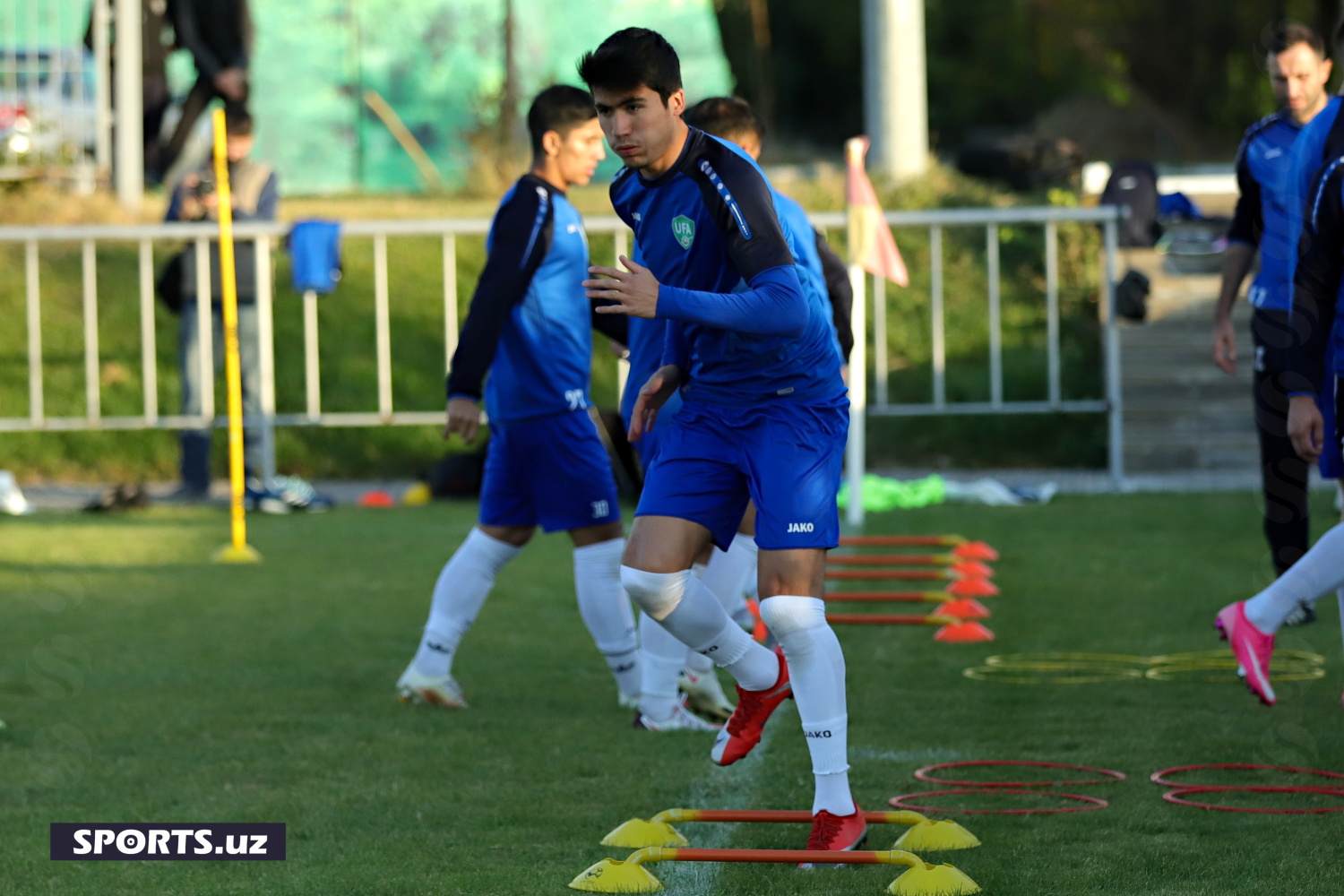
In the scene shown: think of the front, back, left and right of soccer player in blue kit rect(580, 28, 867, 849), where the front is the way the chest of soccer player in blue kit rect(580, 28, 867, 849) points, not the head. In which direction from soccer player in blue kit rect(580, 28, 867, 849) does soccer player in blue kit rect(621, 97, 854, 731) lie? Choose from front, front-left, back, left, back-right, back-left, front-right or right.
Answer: back-right

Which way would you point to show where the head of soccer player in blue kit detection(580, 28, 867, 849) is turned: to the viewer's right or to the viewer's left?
to the viewer's left

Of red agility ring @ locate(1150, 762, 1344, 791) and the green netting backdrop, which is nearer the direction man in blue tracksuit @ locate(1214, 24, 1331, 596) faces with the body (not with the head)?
the red agility ring

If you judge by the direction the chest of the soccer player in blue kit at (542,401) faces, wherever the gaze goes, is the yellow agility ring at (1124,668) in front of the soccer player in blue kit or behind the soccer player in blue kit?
in front

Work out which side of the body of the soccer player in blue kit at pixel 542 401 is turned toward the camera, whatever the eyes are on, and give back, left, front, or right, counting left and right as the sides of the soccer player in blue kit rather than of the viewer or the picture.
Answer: right

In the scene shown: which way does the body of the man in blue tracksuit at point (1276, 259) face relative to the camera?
toward the camera

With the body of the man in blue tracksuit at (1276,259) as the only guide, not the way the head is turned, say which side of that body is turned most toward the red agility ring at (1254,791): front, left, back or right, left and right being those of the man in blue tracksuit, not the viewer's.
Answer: front

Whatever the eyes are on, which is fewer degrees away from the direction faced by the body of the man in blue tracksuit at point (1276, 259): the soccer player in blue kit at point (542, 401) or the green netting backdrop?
the soccer player in blue kit

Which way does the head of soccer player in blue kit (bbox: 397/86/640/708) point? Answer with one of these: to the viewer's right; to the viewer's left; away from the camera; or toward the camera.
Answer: to the viewer's right

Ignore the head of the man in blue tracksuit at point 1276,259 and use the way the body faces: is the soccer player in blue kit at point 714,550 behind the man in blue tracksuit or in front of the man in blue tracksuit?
in front

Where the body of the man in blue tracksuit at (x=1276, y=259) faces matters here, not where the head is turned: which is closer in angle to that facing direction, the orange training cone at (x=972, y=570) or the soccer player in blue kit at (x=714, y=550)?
the soccer player in blue kit

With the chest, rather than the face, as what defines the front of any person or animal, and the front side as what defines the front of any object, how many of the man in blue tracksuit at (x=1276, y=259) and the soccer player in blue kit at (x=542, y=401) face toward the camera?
1

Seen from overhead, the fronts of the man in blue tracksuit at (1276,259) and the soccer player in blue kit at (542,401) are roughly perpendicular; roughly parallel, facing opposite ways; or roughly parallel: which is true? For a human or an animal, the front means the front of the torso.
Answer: roughly perpendicular

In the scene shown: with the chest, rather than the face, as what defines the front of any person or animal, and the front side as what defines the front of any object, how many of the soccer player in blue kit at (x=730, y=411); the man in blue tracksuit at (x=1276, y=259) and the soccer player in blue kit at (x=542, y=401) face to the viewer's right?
1
